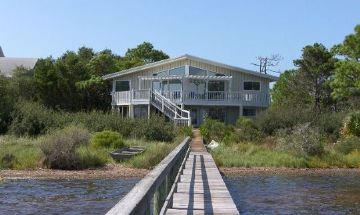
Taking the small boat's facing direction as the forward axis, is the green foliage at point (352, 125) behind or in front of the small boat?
in front

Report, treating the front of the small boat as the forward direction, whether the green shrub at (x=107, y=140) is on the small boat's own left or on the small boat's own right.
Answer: on the small boat's own left

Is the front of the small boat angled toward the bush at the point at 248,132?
yes

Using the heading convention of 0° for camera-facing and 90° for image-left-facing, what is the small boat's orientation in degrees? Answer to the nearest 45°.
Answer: approximately 225°

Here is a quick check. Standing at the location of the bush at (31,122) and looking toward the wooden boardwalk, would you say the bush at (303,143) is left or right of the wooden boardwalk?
left

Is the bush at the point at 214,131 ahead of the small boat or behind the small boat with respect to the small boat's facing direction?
ahead

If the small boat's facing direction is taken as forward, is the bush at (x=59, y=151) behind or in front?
behind
